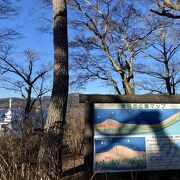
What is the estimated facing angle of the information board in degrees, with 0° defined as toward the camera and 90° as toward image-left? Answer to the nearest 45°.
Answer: approximately 0°
